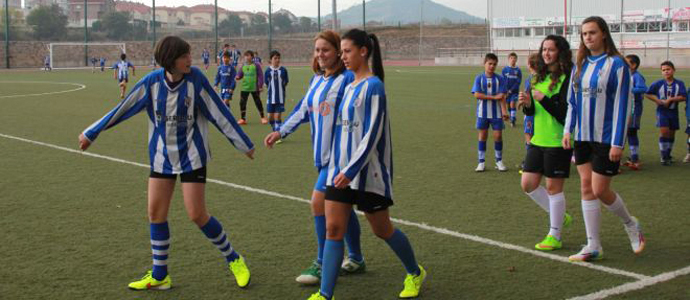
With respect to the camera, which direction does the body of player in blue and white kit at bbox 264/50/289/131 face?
toward the camera

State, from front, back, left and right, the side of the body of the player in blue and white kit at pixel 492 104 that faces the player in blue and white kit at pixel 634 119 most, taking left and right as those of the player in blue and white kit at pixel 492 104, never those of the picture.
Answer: left

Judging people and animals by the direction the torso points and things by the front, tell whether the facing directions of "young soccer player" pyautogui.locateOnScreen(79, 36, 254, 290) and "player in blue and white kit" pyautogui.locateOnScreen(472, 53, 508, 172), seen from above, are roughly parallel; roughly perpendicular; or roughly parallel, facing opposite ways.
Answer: roughly parallel

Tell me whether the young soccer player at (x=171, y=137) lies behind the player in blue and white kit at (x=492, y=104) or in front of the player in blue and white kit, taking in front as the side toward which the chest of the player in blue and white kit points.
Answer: in front

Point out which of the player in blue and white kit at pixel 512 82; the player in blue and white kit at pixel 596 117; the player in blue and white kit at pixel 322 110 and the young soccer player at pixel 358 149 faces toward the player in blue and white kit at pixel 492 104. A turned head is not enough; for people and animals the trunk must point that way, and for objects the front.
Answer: the player in blue and white kit at pixel 512 82

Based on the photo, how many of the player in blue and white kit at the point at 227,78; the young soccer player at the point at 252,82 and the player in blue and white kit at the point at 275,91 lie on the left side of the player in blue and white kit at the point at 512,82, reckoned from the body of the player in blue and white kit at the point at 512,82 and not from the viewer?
0

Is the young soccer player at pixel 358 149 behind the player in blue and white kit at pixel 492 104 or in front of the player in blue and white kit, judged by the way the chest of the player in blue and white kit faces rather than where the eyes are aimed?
in front

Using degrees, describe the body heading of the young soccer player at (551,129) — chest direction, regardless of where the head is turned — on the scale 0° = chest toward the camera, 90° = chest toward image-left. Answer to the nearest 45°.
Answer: approximately 45°

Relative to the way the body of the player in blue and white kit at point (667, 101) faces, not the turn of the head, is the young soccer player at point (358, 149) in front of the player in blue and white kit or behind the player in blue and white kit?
in front

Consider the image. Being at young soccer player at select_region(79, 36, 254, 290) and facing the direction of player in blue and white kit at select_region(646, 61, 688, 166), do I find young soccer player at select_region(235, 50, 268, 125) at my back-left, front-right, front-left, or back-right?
front-left

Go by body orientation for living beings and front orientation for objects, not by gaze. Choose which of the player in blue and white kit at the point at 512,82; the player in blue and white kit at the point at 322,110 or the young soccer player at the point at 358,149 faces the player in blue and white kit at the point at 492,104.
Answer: the player in blue and white kit at the point at 512,82

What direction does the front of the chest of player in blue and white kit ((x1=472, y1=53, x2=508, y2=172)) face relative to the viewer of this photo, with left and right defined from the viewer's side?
facing the viewer

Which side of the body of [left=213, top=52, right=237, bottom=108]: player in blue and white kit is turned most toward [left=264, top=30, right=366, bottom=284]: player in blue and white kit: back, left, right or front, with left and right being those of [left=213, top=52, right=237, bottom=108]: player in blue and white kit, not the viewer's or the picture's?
front

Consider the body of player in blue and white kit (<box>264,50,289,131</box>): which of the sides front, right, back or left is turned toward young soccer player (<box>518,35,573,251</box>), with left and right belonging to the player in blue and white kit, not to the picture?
front
